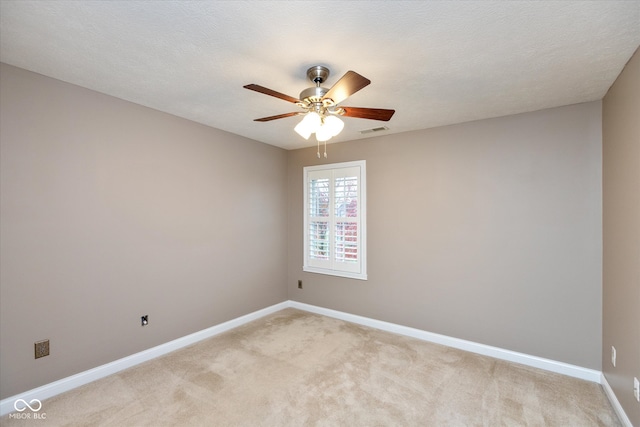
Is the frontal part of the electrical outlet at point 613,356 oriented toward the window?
yes

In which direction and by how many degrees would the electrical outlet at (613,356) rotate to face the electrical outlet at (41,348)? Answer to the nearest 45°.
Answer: approximately 45° to its left

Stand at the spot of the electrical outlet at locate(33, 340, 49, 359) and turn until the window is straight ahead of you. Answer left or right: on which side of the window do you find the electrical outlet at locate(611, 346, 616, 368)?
right

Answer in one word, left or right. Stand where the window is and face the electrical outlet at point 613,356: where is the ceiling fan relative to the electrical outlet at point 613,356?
right

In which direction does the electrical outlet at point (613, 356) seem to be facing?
to the viewer's left

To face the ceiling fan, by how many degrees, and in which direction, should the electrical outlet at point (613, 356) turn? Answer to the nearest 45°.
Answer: approximately 45° to its left
